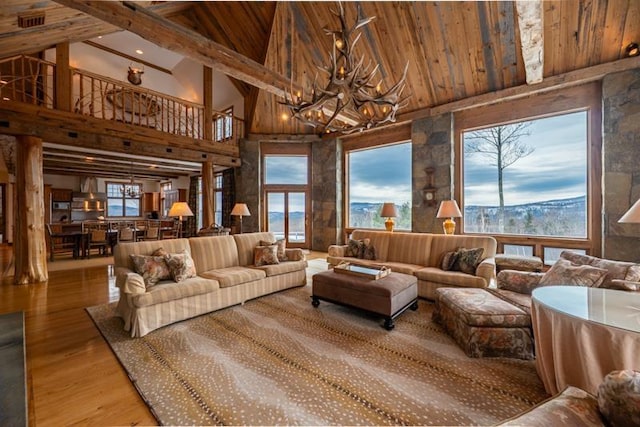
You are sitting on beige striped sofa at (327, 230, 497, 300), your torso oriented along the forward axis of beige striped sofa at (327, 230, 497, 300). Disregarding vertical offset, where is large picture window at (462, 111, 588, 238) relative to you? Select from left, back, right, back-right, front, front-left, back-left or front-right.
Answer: back

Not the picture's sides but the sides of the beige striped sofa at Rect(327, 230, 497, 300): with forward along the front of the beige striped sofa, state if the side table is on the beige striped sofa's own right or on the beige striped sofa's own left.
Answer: on the beige striped sofa's own left

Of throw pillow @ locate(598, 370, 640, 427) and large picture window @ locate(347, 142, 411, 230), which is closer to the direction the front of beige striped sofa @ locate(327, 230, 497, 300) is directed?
the throw pillow

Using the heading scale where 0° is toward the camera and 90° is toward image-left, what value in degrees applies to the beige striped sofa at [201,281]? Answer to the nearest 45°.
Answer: approximately 315°

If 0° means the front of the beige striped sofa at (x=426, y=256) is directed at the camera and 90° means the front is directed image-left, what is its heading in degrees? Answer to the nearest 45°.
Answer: approximately 45°
